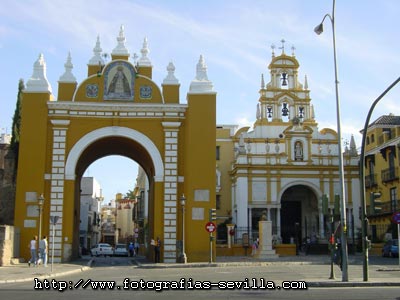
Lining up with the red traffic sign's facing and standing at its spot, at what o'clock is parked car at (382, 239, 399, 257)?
The parked car is roughly at 8 o'clock from the red traffic sign.

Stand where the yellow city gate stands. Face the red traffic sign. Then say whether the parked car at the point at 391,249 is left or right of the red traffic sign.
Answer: left

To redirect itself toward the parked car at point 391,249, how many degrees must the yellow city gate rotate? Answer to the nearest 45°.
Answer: approximately 90° to its left
